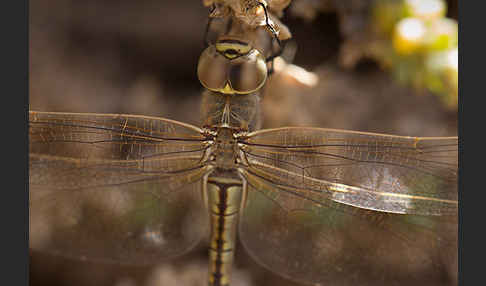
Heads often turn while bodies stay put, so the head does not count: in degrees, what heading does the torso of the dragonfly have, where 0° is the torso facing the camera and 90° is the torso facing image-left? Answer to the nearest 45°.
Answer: approximately 180°
